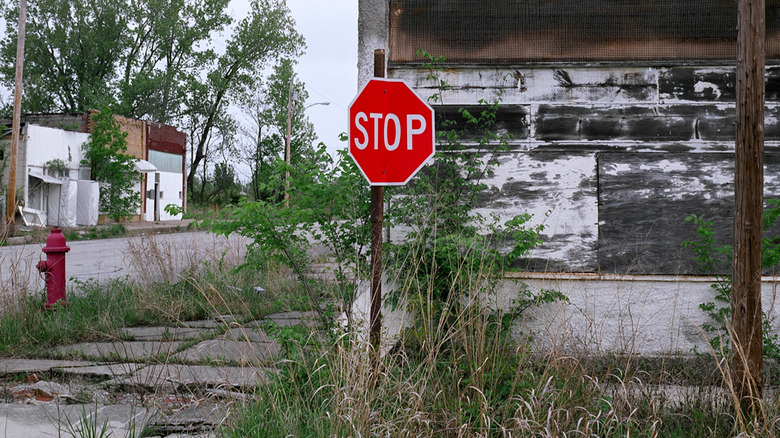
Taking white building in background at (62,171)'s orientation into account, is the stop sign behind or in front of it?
in front

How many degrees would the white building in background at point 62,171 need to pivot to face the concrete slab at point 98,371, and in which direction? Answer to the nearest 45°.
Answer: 0° — it already faces it

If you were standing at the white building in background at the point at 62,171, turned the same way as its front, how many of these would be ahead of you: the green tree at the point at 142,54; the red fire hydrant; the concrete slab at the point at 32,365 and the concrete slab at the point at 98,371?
3

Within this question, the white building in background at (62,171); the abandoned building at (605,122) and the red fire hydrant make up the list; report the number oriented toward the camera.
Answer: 2

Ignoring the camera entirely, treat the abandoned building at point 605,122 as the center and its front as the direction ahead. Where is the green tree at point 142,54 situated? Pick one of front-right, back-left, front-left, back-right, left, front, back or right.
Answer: back-right

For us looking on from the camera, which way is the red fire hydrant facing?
facing to the left of the viewer

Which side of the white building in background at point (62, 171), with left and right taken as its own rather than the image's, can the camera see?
front

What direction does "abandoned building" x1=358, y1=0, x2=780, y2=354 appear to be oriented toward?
toward the camera

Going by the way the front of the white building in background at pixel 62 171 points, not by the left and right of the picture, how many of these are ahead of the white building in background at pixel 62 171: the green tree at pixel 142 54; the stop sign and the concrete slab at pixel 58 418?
2

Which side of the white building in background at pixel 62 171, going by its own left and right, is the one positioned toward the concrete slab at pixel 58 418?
front

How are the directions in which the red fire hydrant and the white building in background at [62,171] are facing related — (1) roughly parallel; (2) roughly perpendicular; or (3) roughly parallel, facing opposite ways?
roughly perpendicular

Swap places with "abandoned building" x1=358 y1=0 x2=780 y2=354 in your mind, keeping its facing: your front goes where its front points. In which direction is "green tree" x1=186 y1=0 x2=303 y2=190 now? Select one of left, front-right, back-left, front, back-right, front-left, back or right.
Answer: back-right

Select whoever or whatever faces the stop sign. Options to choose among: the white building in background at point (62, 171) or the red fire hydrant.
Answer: the white building in background

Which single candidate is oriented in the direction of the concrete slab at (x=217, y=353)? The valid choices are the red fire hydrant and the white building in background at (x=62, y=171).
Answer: the white building in background
